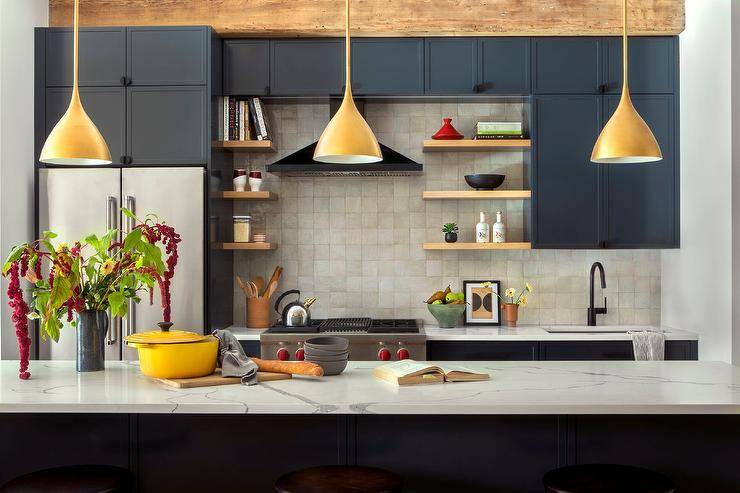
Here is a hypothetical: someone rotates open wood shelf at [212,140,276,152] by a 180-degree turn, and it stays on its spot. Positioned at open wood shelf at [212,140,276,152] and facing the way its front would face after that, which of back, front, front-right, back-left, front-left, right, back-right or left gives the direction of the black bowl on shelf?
right

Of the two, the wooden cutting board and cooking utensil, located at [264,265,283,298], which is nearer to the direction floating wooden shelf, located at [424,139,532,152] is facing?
the wooden cutting board

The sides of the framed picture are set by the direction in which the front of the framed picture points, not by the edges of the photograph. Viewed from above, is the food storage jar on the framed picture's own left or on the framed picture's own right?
on the framed picture's own right

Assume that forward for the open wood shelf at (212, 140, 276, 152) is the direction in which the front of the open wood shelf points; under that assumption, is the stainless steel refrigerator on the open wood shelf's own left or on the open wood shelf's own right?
on the open wood shelf's own right

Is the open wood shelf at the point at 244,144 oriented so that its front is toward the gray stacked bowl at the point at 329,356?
yes

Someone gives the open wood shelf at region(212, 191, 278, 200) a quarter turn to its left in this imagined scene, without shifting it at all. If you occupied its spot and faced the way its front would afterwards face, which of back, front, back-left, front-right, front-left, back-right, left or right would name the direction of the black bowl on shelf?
front

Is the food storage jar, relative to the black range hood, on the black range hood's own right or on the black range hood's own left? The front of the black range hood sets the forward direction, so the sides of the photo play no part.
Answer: on the black range hood's own right

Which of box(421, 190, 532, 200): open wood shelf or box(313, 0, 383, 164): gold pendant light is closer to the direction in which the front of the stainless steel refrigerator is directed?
the gold pendant light

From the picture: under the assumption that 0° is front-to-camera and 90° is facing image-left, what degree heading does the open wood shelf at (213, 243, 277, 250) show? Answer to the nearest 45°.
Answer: approximately 0°

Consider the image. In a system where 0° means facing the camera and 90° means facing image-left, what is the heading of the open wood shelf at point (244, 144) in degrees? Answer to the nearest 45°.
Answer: approximately 0°
